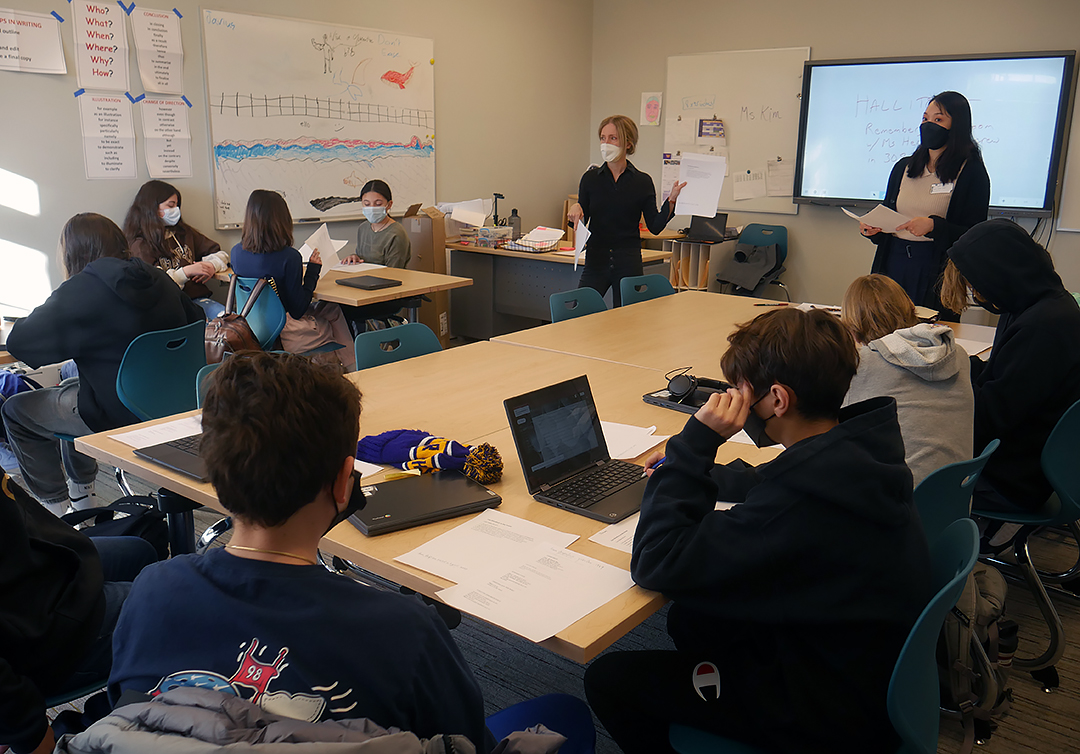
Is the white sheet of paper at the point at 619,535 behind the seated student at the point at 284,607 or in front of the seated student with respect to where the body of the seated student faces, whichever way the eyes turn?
in front

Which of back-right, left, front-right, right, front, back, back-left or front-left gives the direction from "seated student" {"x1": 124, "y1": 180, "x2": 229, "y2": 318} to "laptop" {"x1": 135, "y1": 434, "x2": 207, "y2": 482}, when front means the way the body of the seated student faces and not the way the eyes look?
front-right

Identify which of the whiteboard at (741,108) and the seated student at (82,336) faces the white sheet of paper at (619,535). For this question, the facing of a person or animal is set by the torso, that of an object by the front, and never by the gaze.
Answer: the whiteboard

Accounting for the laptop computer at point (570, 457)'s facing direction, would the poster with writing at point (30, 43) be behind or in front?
behind

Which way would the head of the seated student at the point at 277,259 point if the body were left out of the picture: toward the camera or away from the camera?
away from the camera

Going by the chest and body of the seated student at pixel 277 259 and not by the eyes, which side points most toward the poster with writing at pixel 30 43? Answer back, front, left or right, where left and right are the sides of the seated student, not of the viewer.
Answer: left

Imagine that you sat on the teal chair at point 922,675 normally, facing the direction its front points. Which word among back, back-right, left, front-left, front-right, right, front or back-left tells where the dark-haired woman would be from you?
right

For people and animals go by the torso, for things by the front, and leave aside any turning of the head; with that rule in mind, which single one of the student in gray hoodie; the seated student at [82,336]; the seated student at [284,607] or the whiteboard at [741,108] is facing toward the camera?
the whiteboard

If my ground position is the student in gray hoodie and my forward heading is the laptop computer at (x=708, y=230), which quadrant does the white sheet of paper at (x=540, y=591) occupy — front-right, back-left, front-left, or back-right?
back-left

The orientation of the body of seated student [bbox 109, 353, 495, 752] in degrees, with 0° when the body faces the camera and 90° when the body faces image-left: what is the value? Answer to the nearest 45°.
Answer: approximately 225°

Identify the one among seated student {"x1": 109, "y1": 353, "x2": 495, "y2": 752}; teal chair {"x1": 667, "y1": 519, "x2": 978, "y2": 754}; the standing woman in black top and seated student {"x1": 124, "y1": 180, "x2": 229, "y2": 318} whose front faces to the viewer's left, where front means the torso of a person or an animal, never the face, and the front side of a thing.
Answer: the teal chair

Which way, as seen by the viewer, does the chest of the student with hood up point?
to the viewer's left

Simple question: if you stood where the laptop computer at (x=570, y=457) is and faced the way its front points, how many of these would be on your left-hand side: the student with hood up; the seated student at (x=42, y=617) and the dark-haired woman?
2

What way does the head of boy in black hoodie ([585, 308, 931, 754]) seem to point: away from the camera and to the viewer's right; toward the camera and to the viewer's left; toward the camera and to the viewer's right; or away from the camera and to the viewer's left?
away from the camera and to the viewer's left
